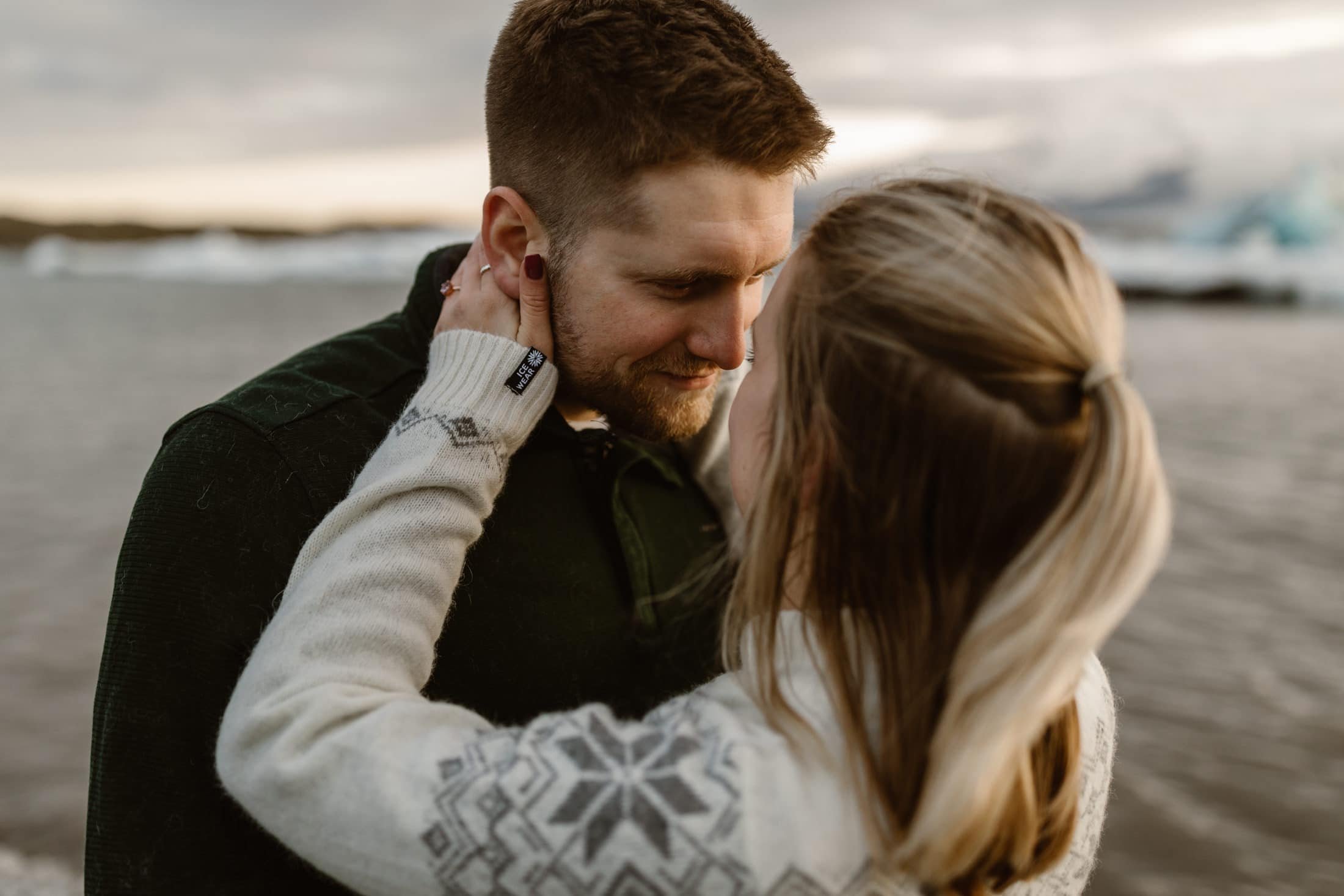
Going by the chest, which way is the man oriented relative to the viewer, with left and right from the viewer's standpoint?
facing the viewer and to the right of the viewer

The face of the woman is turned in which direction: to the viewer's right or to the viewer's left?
to the viewer's left

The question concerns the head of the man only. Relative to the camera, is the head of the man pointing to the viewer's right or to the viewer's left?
to the viewer's right

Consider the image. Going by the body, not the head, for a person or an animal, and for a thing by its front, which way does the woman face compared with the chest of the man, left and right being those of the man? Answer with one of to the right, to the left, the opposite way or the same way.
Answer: the opposite way

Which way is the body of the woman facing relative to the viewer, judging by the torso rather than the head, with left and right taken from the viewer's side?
facing away from the viewer and to the left of the viewer

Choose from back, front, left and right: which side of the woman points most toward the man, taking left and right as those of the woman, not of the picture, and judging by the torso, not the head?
front
